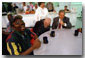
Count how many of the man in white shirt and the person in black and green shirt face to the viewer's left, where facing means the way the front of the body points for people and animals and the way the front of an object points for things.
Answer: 0

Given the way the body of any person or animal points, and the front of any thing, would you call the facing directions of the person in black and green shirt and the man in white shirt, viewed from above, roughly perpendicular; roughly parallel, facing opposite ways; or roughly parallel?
roughly parallel

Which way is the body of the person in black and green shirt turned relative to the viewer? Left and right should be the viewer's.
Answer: facing the viewer and to the right of the viewer

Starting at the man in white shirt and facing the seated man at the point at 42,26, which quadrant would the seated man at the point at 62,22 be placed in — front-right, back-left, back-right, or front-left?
front-left
